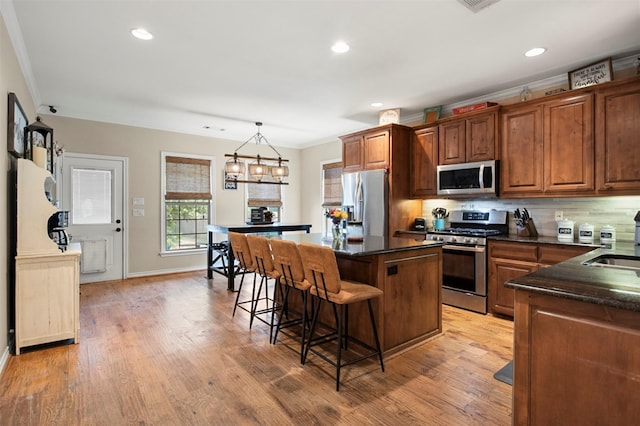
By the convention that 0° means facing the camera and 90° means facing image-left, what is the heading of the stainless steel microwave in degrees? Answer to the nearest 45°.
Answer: approximately 45°

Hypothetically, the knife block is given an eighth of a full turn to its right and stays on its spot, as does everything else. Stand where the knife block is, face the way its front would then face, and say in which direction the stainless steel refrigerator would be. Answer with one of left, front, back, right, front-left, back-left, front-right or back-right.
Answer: front

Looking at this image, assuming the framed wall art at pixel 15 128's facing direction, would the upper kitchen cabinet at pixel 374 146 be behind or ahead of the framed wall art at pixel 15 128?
ahead

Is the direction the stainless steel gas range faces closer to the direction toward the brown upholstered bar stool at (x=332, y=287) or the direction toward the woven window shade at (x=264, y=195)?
the brown upholstered bar stool

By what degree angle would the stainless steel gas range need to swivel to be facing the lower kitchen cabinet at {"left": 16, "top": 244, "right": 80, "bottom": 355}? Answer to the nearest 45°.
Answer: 0° — it already faces it

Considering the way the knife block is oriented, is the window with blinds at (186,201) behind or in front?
in front

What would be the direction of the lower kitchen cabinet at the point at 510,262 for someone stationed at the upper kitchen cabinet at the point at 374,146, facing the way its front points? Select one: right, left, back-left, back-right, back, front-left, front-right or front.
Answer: left

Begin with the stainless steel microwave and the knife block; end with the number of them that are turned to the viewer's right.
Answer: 0

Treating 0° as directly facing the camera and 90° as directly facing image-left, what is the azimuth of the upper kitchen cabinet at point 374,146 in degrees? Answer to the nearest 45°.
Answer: approximately 45°

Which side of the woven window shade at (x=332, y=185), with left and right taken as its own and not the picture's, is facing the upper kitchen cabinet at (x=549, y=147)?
left
